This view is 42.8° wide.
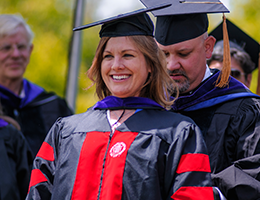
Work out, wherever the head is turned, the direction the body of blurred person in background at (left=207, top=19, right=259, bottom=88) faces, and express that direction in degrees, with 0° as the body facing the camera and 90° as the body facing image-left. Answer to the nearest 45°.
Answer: approximately 45°

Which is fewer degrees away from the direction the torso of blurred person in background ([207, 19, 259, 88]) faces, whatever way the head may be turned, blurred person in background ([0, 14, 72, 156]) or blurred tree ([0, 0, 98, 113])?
the blurred person in background

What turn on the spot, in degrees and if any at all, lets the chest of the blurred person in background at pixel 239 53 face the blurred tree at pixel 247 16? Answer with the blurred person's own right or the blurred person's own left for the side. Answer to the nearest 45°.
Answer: approximately 135° to the blurred person's own right

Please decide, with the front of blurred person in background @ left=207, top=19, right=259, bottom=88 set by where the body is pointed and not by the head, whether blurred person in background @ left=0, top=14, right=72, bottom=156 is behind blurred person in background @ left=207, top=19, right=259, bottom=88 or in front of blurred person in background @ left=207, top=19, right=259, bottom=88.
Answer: in front

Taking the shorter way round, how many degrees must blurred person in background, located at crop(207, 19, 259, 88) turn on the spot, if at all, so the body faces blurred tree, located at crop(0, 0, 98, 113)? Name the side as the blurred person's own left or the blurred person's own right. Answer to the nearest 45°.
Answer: approximately 90° to the blurred person's own right

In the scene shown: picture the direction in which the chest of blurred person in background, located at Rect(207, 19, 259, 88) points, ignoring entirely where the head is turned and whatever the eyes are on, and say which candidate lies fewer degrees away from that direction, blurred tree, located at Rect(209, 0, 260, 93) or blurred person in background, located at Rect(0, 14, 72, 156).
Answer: the blurred person in background

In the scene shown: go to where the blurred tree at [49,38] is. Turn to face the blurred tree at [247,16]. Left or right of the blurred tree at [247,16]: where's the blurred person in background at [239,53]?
right

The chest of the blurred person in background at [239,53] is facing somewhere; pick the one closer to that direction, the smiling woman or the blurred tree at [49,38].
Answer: the smiling woman

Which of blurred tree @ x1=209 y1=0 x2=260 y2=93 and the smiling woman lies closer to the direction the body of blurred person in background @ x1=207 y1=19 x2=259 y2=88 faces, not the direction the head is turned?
the smiling woman

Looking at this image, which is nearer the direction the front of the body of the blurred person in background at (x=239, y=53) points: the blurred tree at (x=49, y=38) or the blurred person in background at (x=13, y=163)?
the blurred person in background

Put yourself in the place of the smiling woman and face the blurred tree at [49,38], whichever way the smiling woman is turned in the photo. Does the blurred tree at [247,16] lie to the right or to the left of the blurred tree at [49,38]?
right

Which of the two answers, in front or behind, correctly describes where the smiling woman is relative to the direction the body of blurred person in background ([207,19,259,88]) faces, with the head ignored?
in front
